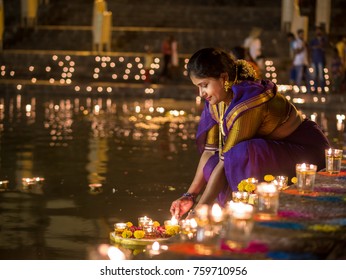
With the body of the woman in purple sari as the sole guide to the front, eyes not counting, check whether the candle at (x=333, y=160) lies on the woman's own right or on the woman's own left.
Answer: on the woman's own left

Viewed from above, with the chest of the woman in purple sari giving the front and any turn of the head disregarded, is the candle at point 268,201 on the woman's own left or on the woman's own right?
on the woman's own left

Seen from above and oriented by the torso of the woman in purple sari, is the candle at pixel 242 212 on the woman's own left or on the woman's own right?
on the woman's own left

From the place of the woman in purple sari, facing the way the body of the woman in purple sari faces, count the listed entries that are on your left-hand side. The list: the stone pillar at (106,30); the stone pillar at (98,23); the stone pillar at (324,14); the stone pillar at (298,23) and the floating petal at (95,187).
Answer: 0

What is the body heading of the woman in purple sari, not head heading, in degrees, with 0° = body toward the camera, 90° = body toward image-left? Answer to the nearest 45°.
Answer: approximately 45°
